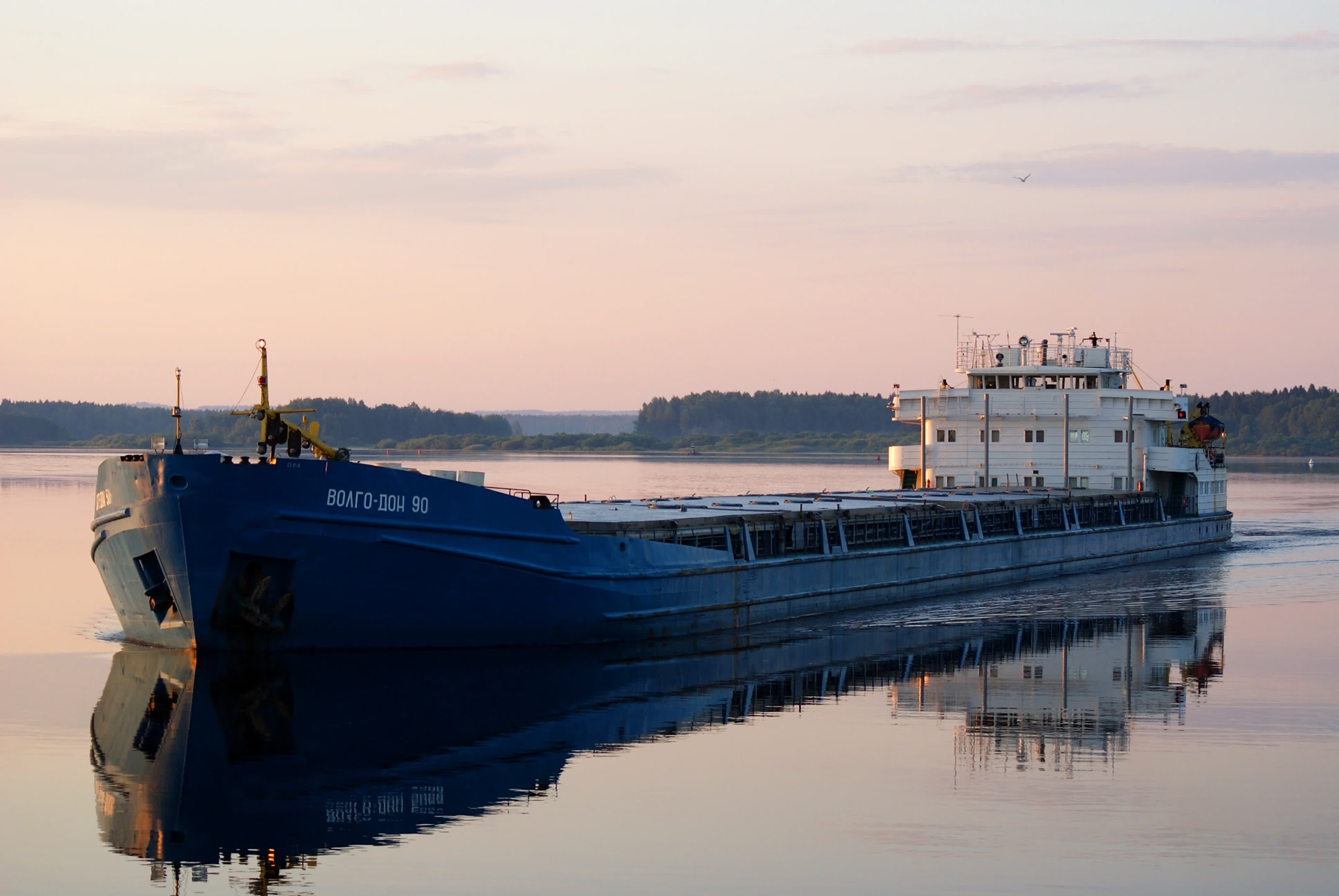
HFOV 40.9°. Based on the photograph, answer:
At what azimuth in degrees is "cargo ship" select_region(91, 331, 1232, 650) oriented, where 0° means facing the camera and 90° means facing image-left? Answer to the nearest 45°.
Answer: approximately 45°
